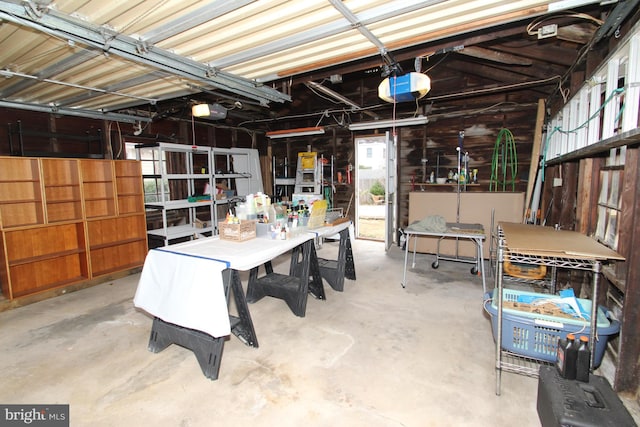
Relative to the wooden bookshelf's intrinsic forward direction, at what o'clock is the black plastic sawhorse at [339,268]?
The black plastic sawhorse is roughly at 12 o'clock from the wooden bookshelf.

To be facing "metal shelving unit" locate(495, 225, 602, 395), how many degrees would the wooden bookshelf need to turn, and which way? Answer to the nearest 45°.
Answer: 0° — it already faces it

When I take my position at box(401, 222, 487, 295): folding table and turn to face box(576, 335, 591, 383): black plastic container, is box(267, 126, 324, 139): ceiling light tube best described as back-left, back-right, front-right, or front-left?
back-right

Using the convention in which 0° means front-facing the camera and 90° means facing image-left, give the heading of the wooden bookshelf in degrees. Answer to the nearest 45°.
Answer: approximately 315°

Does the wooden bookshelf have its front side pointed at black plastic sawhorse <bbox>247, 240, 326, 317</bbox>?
yes
